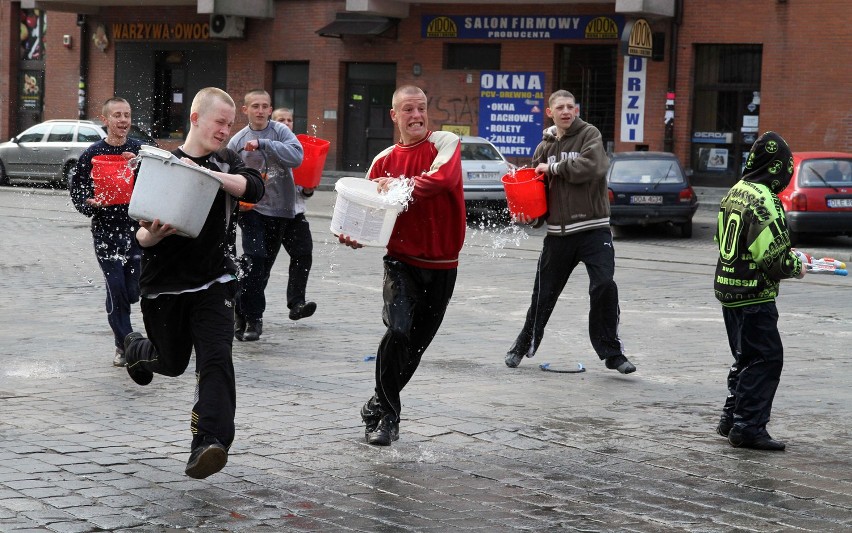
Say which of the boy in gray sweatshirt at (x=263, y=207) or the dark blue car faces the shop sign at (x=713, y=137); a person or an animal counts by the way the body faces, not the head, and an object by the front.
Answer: the dark blue car

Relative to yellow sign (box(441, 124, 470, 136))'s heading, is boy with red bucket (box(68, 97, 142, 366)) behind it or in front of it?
in front

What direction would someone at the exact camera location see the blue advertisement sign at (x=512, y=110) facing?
facing the viewer

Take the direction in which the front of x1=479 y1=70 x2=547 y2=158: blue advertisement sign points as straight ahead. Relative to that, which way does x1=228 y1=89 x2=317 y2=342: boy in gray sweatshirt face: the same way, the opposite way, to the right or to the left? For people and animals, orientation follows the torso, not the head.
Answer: the same way

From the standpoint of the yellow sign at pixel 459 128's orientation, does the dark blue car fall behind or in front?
in front

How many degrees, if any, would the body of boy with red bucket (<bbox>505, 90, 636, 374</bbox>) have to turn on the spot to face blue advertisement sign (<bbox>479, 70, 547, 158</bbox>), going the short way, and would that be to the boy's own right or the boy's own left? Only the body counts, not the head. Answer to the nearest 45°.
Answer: approximately 135° to the boy's own right

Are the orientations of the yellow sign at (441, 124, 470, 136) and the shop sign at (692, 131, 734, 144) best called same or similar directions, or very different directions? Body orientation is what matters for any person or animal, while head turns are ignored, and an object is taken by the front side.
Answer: same or similar directions

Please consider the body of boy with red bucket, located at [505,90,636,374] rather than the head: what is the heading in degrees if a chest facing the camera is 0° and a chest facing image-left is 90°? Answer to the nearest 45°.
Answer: approximately 45°

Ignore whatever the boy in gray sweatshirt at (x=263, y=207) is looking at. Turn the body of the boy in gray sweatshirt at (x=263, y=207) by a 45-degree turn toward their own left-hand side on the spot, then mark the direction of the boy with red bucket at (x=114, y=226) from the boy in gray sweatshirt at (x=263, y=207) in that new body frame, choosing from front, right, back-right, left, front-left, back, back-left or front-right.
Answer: right

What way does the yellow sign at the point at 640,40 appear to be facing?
toward the camera

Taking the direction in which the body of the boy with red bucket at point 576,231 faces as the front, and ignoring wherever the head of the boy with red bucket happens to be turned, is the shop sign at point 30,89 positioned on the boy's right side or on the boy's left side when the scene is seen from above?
on the boy's right side

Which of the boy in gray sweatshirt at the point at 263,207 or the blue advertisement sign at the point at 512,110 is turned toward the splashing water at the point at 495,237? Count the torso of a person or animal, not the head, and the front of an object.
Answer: the blue advertisement sign

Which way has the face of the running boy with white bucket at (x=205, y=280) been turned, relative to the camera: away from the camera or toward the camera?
toward the camera

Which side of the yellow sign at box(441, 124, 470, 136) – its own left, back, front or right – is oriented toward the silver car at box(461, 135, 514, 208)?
front
